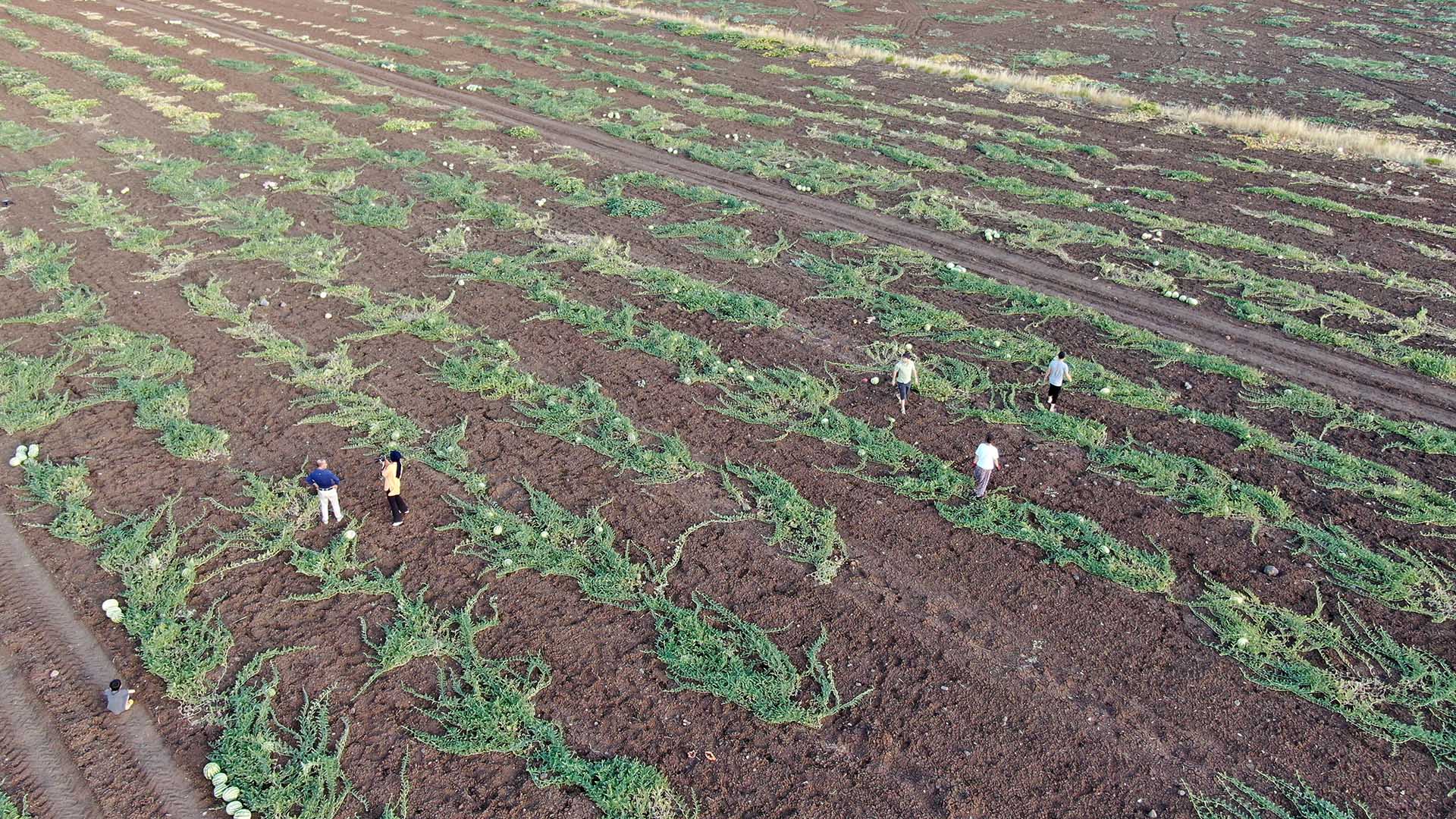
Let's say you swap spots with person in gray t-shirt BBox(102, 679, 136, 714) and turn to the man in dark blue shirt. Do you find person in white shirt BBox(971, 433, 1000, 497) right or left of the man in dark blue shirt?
right

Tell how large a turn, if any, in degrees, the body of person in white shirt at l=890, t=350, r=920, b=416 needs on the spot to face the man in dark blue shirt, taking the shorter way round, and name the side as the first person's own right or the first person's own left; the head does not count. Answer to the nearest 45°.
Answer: approximately 45° to the first person's own right

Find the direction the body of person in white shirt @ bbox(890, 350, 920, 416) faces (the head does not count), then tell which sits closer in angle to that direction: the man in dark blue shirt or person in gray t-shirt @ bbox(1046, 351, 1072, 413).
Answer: the man in dark blue shirt

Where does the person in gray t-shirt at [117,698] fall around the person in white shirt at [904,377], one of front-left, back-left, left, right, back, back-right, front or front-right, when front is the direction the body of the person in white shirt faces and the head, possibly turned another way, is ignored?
front-right

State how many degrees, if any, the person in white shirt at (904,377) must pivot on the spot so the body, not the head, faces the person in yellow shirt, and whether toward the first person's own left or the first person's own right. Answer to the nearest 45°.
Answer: approximately 45° to the first person's own right

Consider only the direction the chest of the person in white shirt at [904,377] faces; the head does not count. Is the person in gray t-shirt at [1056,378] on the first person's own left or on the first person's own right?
on the first person's own left

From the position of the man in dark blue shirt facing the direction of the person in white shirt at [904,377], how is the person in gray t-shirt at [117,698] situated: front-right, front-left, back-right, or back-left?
back-right

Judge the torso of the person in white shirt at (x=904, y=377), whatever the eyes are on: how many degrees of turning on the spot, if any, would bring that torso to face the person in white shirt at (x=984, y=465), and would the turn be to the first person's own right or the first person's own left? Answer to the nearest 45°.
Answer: approximately 45° to the first person's own left

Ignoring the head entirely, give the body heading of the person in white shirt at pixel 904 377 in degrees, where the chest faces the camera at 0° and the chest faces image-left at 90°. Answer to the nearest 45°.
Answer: approximately 0°
